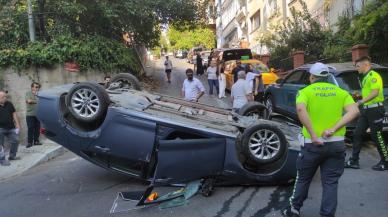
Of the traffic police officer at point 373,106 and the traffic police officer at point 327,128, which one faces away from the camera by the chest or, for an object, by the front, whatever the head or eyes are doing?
the traffic police officer at point 327,128

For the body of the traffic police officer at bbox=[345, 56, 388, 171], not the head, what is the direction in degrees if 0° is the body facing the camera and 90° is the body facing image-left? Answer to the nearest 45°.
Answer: approximately 90°

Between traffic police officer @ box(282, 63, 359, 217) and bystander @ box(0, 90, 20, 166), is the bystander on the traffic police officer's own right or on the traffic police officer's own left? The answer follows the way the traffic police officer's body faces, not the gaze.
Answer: on the traffic police officer's own left

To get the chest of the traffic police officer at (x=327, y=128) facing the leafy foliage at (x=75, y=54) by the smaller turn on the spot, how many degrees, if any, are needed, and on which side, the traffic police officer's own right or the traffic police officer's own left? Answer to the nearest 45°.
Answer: approximately 45° to the traffic police officer's own left

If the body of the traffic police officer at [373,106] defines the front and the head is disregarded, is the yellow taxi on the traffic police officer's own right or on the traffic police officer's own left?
on the traffic police officer's own right

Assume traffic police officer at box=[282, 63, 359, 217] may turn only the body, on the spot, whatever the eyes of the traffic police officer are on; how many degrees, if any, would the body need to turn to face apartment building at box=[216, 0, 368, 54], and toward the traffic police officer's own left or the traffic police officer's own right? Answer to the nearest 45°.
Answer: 0° — they already face it

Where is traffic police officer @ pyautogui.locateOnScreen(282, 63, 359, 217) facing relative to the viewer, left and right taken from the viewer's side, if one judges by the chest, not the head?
facing away from the viewer

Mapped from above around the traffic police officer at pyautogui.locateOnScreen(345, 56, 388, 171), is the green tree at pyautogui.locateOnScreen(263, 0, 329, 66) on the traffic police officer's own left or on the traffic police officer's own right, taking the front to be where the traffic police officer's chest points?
on the traffic police officer's own right

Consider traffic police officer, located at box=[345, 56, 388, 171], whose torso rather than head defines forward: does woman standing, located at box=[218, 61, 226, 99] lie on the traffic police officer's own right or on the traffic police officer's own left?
on the traffic police officer's own right

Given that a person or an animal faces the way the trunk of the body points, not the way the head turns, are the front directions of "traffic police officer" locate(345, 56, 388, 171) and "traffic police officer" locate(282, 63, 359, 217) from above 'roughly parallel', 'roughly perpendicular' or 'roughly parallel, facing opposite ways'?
roughly perpendicular

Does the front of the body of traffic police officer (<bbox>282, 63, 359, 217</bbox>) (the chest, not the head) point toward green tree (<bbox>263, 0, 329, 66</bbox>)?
yes

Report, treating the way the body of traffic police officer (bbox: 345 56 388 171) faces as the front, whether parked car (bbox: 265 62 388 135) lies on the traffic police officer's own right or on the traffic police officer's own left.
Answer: on the traffic police officer's own right

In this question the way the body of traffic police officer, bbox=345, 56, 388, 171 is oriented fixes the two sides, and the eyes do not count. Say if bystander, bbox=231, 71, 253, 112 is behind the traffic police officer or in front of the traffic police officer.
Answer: in front

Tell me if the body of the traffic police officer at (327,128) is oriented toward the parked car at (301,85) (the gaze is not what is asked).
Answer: yes

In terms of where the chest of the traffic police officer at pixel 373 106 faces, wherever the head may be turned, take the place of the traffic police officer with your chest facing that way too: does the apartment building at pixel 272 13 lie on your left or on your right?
on your right
